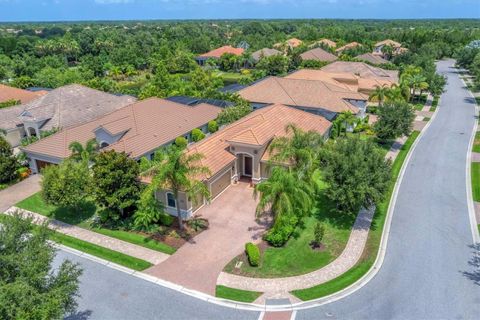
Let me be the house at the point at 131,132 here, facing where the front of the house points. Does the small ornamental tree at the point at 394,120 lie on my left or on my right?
on my left

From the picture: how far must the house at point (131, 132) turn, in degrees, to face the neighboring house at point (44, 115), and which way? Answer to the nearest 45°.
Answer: approximately 90° to its right

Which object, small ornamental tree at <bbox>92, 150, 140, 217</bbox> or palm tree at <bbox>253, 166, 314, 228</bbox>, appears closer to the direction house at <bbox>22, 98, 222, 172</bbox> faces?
the small ornamental tree

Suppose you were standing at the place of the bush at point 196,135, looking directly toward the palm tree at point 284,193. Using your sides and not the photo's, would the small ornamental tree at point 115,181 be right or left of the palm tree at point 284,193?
right

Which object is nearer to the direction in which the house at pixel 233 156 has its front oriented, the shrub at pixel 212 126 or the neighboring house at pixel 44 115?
the neighboring house

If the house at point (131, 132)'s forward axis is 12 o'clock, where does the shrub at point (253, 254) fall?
The shrub is roughly at 10 o'clock from the house.

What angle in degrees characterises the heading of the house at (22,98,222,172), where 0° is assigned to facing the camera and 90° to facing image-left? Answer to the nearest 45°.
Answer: approximately 45°

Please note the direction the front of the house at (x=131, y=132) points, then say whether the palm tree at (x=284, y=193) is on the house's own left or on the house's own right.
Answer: on the house's own left

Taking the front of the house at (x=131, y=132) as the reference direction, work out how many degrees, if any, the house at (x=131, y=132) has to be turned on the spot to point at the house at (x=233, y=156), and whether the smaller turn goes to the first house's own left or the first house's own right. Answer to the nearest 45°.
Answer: approximately 90° to the first house's own left

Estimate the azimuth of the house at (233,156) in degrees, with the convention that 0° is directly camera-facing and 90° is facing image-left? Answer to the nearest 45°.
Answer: approximately 45°
